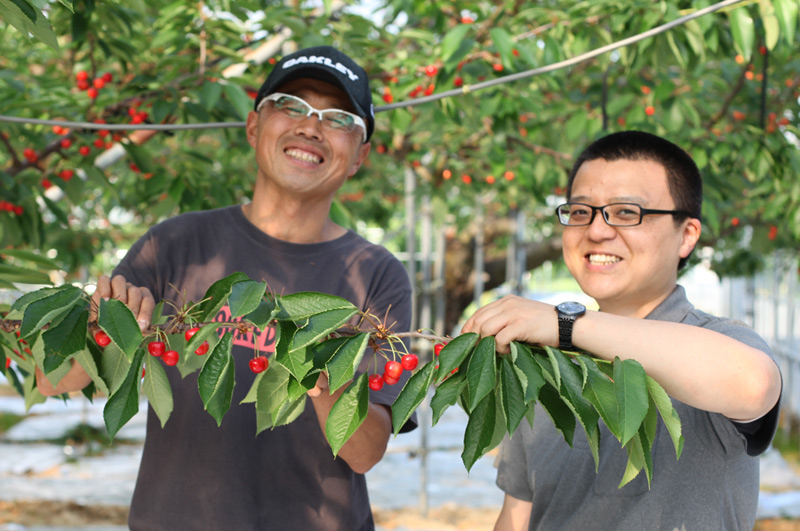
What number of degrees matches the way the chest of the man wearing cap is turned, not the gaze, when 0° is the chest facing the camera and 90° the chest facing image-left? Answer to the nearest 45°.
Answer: approximately 0°

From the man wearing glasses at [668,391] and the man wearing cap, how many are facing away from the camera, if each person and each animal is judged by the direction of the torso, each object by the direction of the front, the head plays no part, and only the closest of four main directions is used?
0

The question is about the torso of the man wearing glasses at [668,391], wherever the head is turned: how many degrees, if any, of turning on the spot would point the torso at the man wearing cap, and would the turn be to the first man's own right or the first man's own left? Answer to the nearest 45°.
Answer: approximately 45° to the first man's own right

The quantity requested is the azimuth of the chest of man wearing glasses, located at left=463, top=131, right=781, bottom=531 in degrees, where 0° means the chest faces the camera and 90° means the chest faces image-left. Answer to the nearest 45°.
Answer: approximately 45°

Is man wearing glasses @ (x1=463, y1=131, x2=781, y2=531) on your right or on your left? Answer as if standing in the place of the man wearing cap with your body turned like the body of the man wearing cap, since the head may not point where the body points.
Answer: on your left
